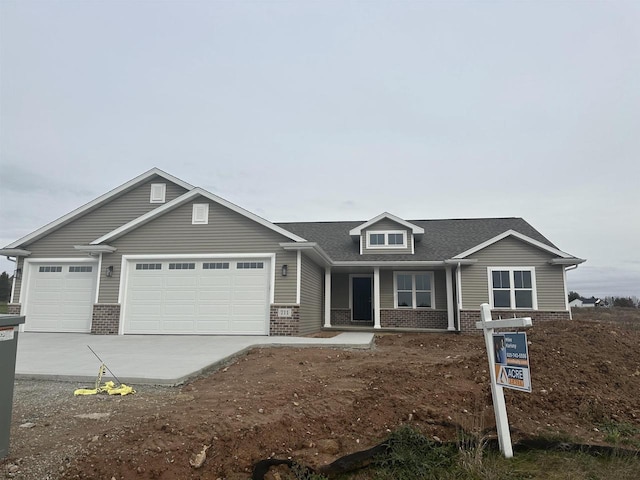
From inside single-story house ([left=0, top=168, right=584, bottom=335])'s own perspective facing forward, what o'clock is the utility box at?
The utility box is roughly at 12 o'clock from the single-story house.

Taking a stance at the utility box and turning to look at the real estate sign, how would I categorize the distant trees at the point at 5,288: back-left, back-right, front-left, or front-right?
back-left

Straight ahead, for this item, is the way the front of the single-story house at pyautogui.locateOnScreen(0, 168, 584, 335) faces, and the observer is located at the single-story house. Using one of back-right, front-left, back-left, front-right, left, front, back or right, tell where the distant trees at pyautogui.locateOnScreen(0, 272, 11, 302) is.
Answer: back-right

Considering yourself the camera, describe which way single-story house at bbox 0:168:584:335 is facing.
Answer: facing the viewer

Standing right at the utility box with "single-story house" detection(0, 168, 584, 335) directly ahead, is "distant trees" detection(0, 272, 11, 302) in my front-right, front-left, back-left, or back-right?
front-left

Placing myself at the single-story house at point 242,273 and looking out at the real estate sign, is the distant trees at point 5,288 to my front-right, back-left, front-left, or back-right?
back-right

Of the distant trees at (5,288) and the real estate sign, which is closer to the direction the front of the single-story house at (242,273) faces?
the real estate sign

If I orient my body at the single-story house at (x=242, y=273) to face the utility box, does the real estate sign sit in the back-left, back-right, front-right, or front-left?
front-left

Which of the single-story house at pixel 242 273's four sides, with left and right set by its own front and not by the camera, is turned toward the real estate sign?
front

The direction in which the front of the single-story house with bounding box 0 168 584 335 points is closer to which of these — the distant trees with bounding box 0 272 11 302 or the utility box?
the utility box

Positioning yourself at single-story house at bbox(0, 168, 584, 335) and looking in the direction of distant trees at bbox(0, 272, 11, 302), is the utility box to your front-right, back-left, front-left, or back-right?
back-left
